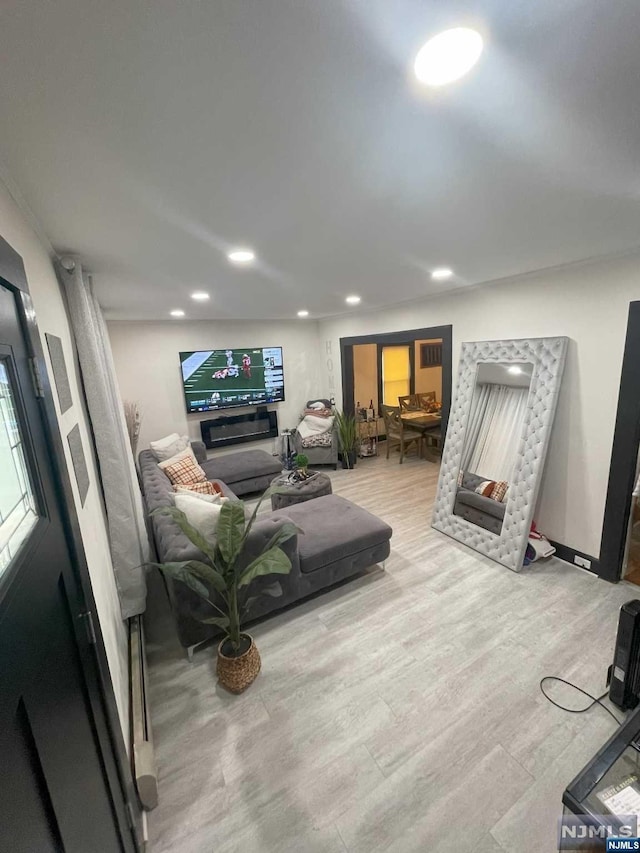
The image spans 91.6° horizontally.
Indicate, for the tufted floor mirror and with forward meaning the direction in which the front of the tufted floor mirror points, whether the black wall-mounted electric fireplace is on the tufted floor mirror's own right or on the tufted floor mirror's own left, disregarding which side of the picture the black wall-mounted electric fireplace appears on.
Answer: on the tufted floor mirror's own right

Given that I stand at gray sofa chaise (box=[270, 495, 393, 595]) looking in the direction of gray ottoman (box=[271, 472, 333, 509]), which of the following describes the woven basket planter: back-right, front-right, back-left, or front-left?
back-left

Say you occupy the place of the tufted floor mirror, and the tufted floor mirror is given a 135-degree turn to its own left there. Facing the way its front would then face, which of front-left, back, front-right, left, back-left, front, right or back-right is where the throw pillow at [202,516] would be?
back-right

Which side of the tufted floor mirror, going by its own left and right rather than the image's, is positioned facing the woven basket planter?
front

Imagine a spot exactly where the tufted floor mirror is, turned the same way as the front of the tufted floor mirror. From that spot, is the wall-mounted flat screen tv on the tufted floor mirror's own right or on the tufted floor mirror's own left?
on the tufted floor mirror's own right

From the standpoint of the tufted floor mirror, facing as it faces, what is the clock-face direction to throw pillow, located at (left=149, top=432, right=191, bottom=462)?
The throw pillow is roughly at 1 o'clock from the tufted floor mirror.

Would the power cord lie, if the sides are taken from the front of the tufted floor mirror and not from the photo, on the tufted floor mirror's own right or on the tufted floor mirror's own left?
on the tufted floor mirror's own left

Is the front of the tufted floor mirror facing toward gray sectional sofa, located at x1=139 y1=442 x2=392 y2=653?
yes

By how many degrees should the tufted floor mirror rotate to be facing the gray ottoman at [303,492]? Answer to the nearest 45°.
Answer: approximately 45° to its right

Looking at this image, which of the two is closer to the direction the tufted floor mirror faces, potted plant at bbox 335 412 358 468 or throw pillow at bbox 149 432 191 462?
the throw pillow

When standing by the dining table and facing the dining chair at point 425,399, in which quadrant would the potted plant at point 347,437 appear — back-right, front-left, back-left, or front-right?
back-left

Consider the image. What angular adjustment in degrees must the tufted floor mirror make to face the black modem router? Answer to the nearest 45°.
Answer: approximately 90° to its left

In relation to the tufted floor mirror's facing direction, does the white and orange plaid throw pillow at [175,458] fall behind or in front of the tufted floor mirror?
in front

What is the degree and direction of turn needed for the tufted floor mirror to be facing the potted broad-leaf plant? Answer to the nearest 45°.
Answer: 0° — it already faces it

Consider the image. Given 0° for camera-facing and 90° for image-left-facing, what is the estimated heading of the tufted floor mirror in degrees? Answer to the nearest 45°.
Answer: approximately 45°

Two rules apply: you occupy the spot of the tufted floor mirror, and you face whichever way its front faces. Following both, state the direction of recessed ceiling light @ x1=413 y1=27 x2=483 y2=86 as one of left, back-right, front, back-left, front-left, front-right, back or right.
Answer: front-left
